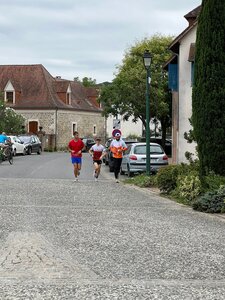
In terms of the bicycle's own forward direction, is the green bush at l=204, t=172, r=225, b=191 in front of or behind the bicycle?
in front

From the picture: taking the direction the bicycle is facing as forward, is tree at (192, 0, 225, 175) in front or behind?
in front

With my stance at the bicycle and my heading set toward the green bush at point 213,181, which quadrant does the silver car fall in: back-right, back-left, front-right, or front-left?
front-left
